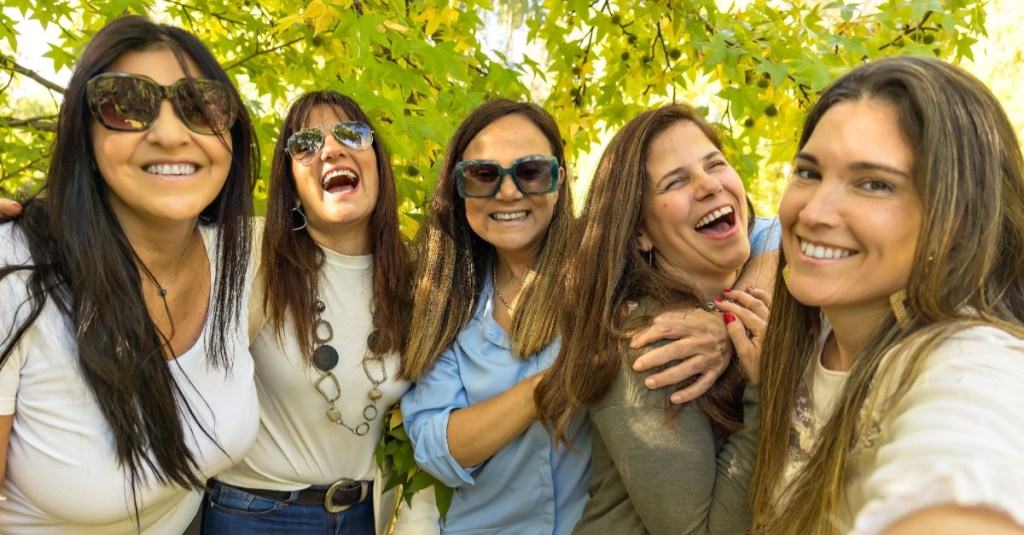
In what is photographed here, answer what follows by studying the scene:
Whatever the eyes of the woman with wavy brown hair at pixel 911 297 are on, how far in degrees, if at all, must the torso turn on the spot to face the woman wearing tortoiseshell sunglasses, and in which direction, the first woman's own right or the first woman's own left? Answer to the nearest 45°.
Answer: approximately 45° to the first woman's own right

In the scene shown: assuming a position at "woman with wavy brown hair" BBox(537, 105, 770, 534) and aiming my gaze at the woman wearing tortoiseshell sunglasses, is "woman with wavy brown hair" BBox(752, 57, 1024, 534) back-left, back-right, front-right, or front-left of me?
back-left

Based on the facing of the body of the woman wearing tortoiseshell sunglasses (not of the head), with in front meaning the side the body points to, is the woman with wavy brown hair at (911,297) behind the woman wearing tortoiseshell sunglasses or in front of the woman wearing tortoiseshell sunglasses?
in front

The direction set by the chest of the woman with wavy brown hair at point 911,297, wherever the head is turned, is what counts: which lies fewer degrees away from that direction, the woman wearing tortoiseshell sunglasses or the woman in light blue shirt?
the woman wearing tortoiseshell sunglasses

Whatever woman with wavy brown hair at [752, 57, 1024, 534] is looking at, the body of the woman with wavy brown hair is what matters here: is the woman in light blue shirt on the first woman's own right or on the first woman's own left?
on the first woman's own right

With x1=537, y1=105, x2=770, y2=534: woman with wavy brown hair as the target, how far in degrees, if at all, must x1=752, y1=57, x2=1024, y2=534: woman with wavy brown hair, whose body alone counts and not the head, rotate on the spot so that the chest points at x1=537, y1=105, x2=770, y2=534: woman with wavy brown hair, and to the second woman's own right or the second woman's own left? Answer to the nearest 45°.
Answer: approximately 90° to the second woman's own right

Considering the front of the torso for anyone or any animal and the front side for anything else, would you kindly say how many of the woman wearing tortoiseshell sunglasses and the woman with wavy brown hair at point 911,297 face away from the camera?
0
